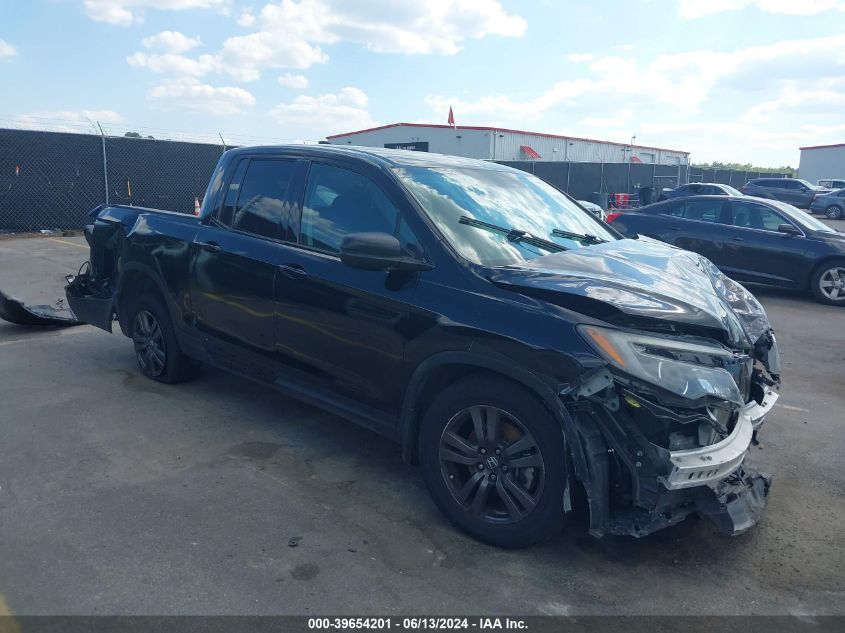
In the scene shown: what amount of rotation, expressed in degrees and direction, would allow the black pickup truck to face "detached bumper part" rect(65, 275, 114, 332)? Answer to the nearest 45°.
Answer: approximately 180°

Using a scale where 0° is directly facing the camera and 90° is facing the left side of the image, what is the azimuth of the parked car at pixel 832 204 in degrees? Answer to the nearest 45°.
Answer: approximately 270°

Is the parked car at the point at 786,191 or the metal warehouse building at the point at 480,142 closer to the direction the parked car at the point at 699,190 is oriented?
the parked car

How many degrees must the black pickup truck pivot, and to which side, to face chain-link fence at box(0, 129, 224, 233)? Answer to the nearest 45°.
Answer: approximately 180°

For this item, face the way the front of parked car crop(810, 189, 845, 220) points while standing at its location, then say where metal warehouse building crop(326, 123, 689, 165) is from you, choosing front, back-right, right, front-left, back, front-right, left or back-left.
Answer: back

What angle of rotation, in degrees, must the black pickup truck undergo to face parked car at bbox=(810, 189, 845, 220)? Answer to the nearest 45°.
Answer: approximately 90° to its left

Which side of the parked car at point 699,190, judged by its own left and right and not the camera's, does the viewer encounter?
right

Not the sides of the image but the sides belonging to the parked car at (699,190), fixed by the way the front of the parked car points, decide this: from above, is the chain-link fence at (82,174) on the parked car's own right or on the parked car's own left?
on the parked car's own right

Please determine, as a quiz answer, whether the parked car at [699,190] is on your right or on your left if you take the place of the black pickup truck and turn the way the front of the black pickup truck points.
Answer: on your left
